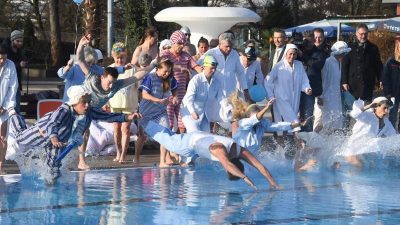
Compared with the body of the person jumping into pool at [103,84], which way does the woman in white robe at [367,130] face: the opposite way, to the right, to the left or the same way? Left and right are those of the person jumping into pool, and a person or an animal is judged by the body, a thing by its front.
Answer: the same way

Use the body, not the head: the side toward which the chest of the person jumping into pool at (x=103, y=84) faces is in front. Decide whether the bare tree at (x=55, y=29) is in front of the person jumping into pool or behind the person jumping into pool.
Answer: behind

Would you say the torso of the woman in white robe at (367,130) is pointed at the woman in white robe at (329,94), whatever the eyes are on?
no

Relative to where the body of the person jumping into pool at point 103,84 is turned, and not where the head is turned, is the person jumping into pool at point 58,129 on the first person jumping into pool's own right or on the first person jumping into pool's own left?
on the first person jumping into pool's own right

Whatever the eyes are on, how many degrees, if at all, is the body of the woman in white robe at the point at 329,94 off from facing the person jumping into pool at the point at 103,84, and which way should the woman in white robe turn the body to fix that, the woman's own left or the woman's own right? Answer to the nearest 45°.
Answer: approximately 135° to the woman's own right
